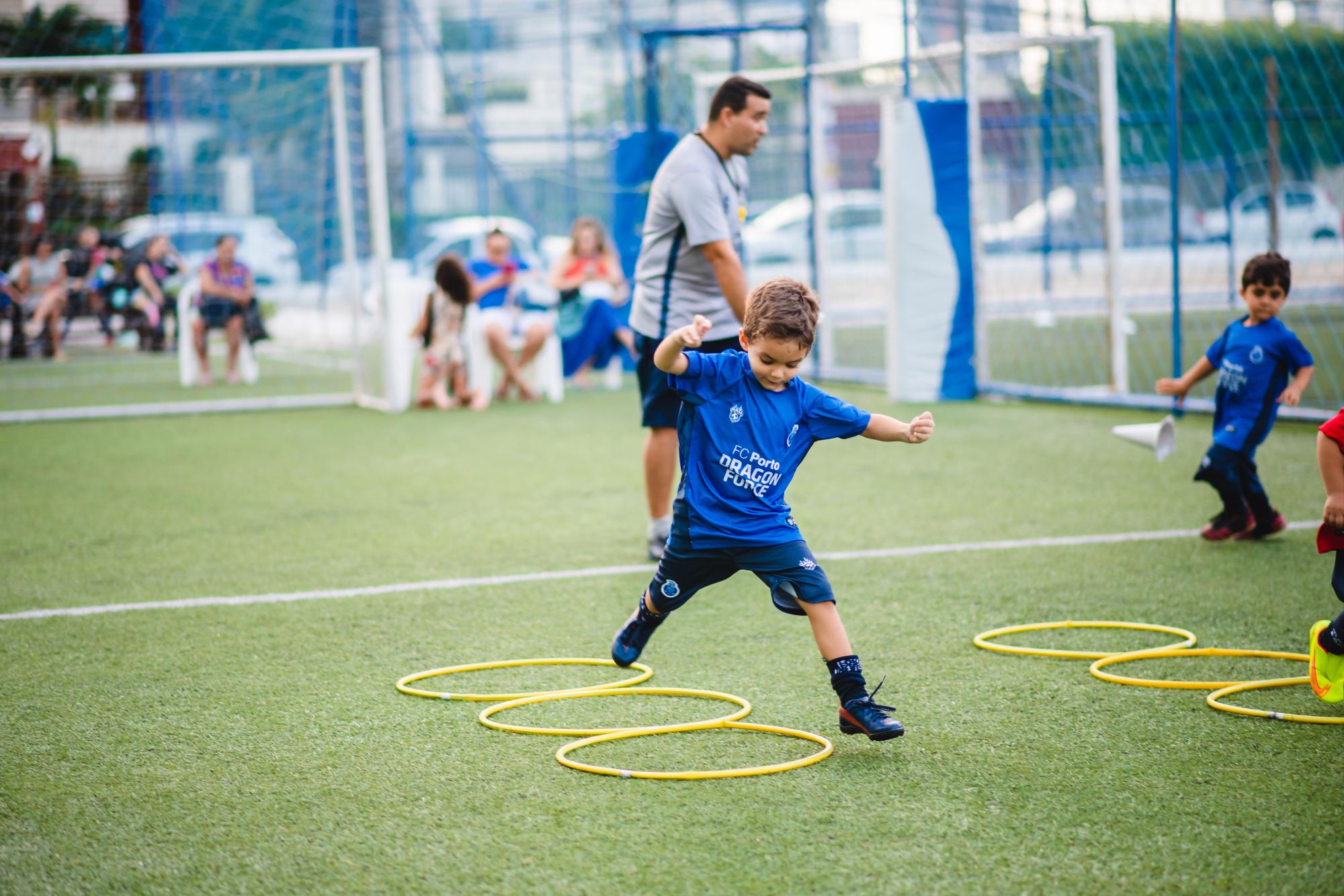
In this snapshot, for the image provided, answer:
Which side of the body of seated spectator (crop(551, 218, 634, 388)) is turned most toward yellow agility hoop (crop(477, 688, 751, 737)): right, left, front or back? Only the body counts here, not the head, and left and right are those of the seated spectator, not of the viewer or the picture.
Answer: front

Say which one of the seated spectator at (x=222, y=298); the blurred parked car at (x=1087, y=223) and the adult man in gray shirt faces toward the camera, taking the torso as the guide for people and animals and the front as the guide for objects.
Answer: the seated spectator

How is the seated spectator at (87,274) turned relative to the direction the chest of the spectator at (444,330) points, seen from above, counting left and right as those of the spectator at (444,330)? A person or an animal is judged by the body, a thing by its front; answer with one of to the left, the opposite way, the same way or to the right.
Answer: the opposite way

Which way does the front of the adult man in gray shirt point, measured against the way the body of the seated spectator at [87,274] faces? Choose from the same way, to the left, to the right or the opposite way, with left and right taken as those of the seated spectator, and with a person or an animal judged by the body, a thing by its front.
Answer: to the left

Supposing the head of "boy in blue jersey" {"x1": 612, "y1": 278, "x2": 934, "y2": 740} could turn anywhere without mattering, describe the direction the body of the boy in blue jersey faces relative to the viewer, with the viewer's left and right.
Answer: facing the viewer and to the right of the viewer

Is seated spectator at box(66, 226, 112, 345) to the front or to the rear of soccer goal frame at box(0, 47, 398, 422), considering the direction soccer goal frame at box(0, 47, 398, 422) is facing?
to the rear

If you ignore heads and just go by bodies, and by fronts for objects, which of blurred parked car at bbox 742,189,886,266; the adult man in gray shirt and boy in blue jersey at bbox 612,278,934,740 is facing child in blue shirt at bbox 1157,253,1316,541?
the adult man in gray shirt

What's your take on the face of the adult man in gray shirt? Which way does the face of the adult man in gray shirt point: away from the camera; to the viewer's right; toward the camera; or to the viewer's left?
to the viewer's right

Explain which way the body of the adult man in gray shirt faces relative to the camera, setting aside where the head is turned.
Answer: to the viewer's right

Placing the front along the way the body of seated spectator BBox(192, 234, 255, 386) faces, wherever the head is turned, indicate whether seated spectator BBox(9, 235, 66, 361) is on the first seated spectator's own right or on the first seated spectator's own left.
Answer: on the first seated spectator's own right

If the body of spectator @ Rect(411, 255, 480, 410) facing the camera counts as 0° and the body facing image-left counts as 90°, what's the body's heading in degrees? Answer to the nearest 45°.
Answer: approximately 180°

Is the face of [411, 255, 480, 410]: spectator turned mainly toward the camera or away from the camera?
away from the camera
